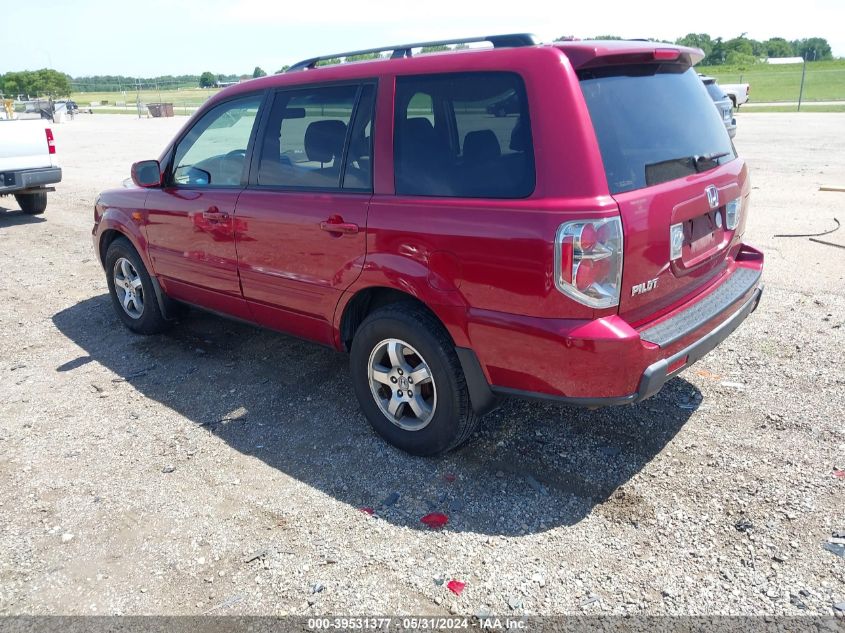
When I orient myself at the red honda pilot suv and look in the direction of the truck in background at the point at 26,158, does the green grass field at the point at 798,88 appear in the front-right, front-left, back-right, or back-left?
front-right

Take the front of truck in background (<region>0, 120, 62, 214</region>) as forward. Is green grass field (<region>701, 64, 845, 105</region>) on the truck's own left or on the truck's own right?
on the truck's own right

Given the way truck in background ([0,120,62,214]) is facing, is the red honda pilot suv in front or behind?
behind

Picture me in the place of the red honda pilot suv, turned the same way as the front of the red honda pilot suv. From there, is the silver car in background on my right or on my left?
on my right

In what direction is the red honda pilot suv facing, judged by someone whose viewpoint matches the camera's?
facing away from the viewer and to the left of the viewer

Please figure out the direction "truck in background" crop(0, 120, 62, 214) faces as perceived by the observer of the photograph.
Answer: facing away from the viewer and to the left of the viewer

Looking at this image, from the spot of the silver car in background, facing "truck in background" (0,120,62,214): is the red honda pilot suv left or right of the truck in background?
left

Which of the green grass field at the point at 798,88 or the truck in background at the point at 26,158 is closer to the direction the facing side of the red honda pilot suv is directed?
the truck in background

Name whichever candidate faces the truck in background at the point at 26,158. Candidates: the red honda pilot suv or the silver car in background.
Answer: the red honda pilot suv

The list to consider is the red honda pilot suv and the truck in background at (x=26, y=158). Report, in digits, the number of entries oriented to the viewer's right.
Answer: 0

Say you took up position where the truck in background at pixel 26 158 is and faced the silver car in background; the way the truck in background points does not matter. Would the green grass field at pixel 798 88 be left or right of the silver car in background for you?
left
